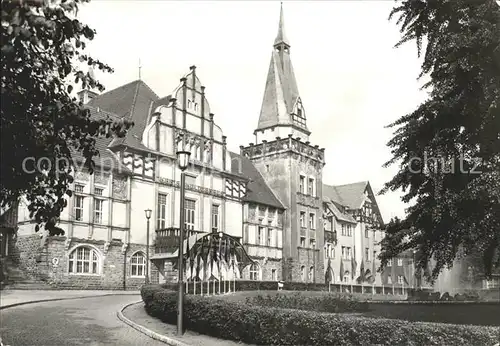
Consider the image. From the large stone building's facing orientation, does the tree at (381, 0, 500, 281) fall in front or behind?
in front

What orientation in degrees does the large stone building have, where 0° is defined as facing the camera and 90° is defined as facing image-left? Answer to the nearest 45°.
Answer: approximately 315°

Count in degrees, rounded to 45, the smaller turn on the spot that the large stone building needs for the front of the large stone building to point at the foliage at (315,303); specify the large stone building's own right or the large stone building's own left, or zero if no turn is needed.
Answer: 0° — it already faces it

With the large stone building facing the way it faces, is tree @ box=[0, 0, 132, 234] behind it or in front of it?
in front

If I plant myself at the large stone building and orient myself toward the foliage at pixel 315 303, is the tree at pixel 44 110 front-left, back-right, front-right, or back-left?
front-right

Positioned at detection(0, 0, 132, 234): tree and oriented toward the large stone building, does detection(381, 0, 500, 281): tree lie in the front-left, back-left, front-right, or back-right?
front-right
